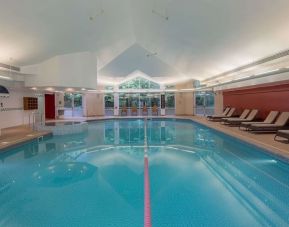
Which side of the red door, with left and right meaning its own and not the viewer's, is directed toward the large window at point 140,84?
left

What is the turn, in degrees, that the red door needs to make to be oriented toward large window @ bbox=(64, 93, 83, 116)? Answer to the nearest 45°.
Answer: approximately 135° to its left

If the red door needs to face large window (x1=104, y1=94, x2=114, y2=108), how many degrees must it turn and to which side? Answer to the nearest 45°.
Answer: approximately 135° to its left

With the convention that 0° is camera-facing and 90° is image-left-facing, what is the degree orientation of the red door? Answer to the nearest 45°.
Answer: approximately 0°
